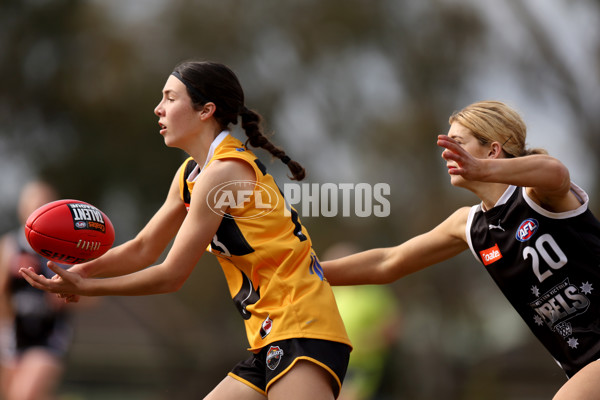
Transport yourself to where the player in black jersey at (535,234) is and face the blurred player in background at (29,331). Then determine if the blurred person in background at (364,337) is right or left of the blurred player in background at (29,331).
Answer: right

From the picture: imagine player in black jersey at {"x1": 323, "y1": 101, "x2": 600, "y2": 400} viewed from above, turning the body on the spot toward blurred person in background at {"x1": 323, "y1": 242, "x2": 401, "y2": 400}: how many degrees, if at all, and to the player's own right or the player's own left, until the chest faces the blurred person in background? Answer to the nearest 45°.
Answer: approximately 135° to the player's own right

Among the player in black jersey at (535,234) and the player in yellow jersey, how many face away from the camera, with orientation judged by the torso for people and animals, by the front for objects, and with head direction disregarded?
0

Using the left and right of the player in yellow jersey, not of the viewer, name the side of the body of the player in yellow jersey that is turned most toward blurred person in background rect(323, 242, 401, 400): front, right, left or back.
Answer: right

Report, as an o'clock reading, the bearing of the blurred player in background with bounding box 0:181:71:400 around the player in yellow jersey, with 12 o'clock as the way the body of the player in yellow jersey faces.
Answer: The blurred player in background is roughly at 2 o'clock from the player in yellow jersey.

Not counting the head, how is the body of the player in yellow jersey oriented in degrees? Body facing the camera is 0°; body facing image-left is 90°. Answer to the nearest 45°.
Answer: approximately 90°

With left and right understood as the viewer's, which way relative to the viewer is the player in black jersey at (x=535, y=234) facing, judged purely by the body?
facing the viewer and to the left of the viewer

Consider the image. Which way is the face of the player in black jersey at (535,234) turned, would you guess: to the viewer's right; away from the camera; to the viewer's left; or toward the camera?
to the viewer's left

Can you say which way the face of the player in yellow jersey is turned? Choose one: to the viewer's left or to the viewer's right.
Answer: to the viewer's left

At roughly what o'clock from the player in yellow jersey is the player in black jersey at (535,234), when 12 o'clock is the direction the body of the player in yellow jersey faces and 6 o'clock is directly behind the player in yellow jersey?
The player in black jersey is roughly at 6 o'clock from the player in yellow jersey.

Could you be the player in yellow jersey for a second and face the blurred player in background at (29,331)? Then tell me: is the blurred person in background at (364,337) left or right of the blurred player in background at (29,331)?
right
